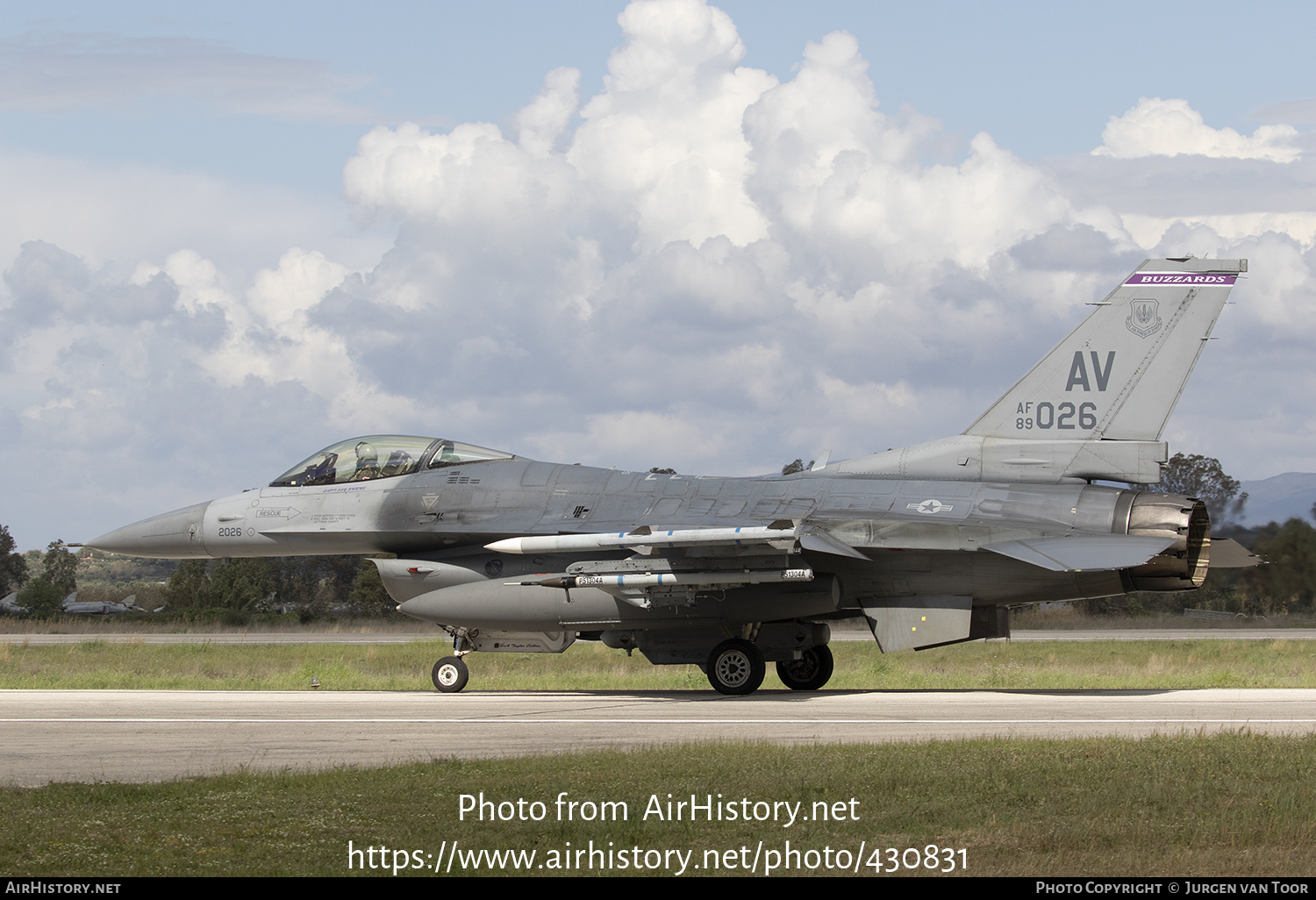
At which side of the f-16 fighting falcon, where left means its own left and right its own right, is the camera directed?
left
